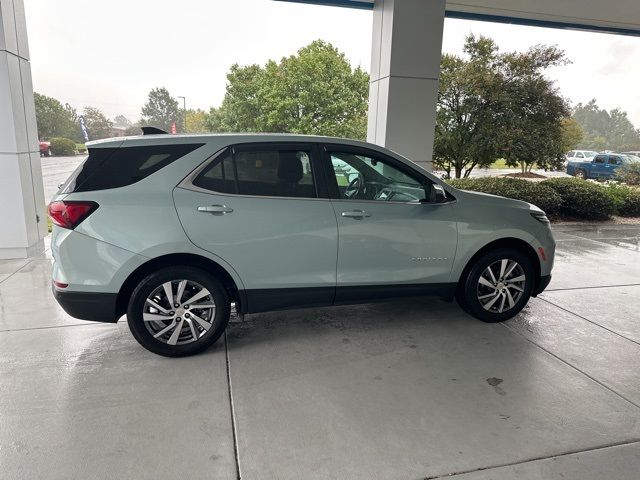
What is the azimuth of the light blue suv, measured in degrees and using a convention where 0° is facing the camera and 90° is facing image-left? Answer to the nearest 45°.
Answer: approximately 270°

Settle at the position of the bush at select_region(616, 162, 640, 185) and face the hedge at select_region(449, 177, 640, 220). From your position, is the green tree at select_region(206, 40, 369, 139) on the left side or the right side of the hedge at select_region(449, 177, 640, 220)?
right

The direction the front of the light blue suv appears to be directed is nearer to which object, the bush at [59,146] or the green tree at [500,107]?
the green tree

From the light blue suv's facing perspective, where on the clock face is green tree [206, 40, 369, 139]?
The green tree is roughly at 9 o'clock from the light blue suv.

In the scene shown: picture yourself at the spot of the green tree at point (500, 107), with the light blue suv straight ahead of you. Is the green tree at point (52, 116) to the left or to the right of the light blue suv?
right

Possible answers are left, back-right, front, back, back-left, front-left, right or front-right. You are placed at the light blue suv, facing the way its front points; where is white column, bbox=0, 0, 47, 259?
back-left

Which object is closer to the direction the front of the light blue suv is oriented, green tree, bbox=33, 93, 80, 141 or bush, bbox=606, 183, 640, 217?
the bush

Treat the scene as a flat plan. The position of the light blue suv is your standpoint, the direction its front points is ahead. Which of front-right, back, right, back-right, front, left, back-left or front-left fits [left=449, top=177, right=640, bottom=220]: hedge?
front-left

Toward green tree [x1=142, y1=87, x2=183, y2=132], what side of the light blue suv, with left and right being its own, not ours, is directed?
left

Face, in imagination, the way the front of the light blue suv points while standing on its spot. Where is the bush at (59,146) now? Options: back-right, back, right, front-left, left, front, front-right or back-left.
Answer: back-left

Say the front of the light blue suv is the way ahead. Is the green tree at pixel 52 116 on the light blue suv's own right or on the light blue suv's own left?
on the light blue suv's own left

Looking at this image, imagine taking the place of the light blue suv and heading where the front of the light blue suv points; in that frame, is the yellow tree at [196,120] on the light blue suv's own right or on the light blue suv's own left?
on the light blue suv's own left

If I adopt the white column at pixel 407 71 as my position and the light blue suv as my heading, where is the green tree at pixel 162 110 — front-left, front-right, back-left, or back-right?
back-right
